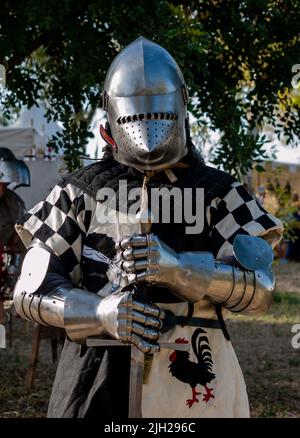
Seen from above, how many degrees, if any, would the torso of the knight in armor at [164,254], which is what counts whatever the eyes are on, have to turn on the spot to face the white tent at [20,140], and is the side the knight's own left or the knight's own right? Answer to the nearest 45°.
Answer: approximately 180°

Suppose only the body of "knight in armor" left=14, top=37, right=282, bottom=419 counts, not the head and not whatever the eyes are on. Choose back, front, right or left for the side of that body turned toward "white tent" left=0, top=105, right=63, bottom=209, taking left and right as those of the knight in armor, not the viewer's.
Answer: back

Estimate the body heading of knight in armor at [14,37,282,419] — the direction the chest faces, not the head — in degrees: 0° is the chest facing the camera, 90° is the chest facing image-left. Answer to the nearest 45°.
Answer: approximately 0°

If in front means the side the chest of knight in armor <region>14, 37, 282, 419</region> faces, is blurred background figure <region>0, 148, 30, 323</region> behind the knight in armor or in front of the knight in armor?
behind

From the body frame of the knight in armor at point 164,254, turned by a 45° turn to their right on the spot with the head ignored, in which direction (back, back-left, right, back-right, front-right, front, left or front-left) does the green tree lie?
back-right
